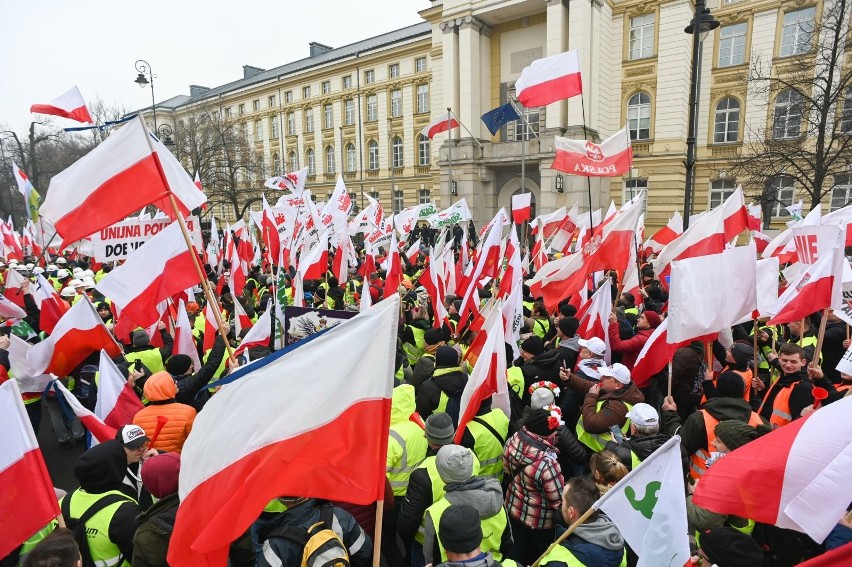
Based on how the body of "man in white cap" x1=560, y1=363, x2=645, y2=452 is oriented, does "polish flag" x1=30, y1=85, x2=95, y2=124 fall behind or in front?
in front

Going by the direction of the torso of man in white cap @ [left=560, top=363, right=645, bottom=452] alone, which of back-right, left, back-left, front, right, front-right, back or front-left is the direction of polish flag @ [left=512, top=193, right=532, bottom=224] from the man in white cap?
right

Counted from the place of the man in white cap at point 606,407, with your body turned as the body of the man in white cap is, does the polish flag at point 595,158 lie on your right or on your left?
on your right

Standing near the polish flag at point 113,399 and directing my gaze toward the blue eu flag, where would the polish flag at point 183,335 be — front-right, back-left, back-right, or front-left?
front-left

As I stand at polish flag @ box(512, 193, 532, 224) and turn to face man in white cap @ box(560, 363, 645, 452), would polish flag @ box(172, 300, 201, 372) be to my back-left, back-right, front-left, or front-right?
front-right

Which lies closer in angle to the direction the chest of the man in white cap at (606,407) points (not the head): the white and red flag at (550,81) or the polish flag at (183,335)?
the polish flag

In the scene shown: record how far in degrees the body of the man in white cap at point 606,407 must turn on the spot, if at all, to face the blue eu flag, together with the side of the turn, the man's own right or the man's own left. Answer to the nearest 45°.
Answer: approximately 90° to the man's own right
